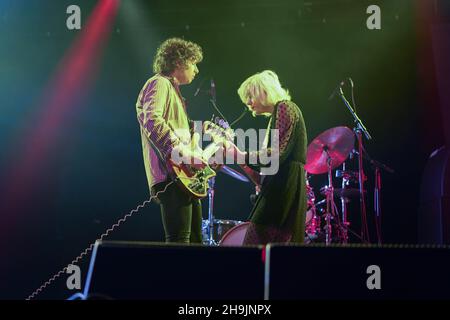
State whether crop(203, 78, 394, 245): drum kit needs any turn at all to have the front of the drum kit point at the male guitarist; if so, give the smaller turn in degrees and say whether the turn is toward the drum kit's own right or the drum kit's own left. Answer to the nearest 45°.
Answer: approximately 45° to the drum kit's own right

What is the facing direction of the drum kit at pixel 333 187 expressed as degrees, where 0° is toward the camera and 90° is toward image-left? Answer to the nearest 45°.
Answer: approximately 0°

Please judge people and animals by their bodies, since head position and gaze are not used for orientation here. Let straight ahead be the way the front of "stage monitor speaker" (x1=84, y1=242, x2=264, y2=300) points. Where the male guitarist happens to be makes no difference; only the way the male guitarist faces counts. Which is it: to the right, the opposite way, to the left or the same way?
to the right

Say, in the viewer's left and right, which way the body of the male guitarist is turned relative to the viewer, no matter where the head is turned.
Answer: facing to the right of the viewer

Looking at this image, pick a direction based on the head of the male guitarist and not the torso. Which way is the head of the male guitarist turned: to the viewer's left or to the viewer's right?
to the viewer's right

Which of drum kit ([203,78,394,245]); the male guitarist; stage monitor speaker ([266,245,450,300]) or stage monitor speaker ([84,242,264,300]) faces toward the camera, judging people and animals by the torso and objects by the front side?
the drum kit

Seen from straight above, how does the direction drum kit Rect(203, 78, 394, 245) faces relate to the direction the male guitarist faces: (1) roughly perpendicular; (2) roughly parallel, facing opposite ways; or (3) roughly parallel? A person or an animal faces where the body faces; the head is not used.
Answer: roughly perpendicular

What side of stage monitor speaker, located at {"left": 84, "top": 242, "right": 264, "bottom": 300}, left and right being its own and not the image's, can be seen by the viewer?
back

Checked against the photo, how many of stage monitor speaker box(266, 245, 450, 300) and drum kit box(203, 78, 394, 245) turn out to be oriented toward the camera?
1

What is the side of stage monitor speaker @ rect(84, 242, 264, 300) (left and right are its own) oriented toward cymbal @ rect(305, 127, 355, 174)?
front

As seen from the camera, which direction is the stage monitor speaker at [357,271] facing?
away from the camera

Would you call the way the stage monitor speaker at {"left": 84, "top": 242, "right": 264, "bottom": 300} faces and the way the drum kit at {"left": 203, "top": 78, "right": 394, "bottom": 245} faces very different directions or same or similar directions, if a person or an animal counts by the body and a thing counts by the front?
very different directions

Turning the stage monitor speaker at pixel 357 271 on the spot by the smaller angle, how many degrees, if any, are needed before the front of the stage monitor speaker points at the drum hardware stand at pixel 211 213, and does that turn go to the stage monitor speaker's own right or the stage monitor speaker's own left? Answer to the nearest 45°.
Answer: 0° — it already faces it

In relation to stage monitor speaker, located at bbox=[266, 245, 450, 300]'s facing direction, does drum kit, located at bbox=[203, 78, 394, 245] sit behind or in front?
in front
